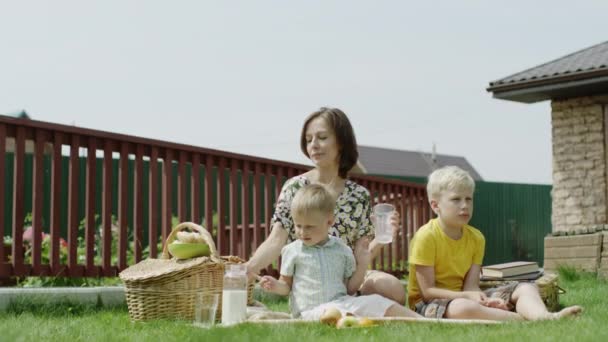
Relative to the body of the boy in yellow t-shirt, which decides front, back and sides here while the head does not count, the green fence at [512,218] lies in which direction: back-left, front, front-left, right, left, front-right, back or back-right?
back-left

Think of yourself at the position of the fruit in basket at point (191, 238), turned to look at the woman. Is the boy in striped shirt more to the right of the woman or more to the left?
right

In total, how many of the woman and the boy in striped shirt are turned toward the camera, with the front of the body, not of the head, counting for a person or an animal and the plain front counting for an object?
2

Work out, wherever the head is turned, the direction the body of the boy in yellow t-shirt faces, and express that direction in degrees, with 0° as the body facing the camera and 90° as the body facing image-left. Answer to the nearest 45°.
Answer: approximately 315°

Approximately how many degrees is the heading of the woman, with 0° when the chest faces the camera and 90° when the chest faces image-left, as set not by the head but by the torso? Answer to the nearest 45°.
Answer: approximately 0°

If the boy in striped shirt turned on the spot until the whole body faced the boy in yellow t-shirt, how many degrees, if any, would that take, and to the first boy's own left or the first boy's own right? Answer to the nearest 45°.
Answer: approximately 90° to the first boy's own left

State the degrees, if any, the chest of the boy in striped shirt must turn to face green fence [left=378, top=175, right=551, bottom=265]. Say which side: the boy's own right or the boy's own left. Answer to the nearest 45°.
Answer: approximately 180°

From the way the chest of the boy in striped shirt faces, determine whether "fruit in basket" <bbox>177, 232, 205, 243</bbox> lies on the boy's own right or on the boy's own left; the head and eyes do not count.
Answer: on the boy's own right

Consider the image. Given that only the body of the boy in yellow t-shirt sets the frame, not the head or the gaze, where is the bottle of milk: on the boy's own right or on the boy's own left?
on the boy's own right
